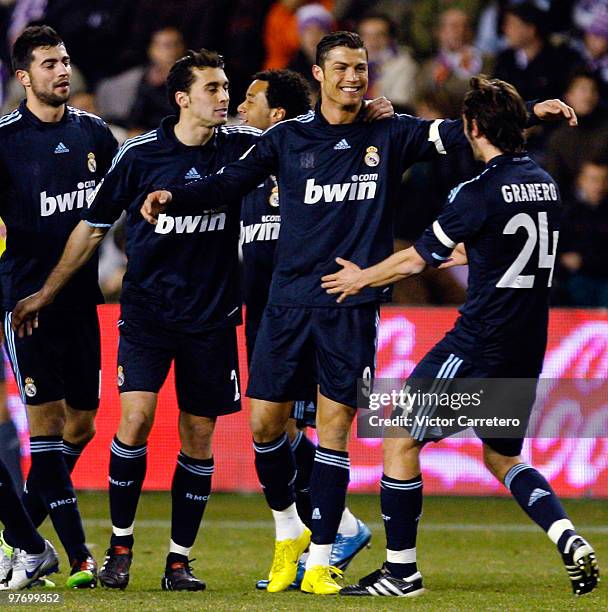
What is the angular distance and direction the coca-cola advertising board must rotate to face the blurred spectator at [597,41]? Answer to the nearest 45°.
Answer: approximately 135° to its left

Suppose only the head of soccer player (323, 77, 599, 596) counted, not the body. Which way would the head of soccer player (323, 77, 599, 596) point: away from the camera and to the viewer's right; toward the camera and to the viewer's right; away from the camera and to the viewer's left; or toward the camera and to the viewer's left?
away from the camera and to the viewer's left

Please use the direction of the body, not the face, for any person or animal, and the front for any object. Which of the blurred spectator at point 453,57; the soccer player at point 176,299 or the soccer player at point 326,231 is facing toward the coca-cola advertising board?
the blurred spectator

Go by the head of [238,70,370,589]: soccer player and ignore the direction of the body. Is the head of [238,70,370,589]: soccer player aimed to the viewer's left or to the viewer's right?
to the viewer's left

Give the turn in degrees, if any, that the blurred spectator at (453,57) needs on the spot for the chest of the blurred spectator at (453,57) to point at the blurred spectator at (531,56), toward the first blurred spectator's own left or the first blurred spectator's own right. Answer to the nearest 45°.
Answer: approximately 90° to the first blurred spectator's own left

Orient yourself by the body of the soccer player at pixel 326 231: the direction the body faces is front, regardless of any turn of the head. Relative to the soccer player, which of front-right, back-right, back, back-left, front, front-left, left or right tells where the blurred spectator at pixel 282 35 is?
back
